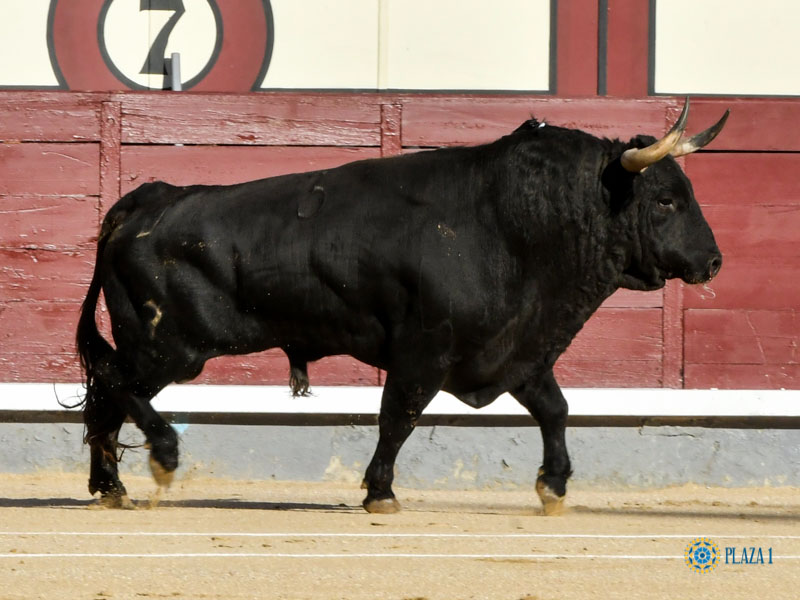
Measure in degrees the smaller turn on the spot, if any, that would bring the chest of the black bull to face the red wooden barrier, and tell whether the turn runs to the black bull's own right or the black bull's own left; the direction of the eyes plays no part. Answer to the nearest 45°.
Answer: approximately 90° to the black bull's own left

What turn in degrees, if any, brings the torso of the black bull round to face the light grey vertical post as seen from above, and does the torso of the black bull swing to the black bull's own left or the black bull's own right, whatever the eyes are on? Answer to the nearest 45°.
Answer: approximately 135° to the black bull's own left

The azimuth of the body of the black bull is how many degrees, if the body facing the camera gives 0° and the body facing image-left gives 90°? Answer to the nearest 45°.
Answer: approximately 270°
